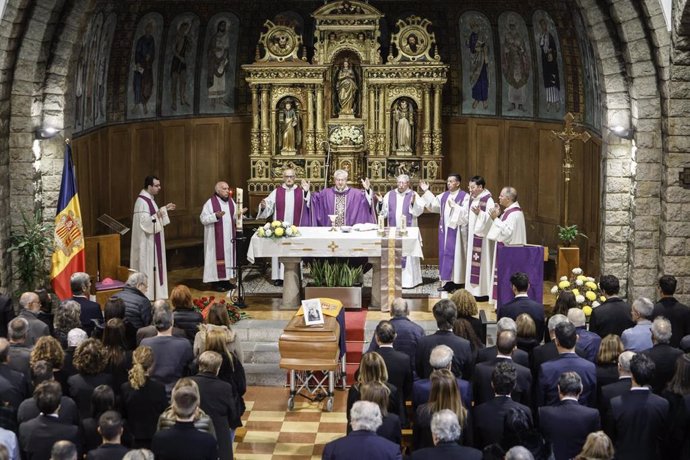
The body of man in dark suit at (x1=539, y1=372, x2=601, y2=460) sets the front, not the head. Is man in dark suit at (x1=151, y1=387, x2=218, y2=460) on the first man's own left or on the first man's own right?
on the first man's own left

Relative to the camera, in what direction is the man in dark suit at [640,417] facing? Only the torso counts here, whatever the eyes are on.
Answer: away from the camera

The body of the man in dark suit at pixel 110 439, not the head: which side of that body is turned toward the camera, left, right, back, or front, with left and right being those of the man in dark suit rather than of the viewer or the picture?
back

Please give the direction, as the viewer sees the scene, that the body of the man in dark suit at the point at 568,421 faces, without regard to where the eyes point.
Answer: away from the camera

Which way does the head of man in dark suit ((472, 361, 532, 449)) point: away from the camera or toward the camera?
away from the camera

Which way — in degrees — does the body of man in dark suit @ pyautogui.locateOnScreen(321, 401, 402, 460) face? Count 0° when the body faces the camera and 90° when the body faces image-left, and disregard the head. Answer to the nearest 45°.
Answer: approximately 180°

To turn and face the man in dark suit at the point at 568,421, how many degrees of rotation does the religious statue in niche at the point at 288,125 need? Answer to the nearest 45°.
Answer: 0° — it already faces them

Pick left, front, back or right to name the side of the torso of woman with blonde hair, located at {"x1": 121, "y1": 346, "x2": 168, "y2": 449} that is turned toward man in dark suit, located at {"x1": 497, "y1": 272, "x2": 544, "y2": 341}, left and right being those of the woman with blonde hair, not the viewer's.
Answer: right

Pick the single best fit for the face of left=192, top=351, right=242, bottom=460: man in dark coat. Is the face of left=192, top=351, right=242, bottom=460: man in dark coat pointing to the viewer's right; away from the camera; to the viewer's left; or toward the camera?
away from the camera

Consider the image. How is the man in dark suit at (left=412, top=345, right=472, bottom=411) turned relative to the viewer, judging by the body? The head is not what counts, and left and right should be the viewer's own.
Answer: facing away from the viewer

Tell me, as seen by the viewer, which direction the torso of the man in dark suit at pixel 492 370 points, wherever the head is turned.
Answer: away from the camera

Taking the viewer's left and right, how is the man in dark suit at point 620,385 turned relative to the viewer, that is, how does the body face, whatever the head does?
facing away from the viewer

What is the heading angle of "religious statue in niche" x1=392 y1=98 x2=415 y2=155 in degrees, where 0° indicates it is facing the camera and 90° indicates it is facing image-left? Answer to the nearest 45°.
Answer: approximately 0°

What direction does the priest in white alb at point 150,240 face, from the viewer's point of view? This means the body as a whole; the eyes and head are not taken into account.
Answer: to the viewer's right

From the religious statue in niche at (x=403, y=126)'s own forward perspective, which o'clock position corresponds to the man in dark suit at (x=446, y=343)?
The man in dark suit is roughly at 12 o'clock from the religious statue in niche.
